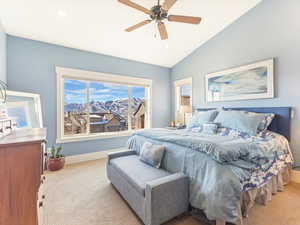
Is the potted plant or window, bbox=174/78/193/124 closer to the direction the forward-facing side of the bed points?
the potted plant

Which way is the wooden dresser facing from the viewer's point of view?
to the viewer's right

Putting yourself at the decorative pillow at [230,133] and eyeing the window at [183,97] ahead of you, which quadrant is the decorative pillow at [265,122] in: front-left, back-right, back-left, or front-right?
back-right

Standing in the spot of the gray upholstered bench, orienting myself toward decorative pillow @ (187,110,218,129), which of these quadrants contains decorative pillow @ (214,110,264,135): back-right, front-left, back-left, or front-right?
front-right

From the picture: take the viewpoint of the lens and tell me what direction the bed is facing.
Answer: facing the viewer and to the left of the viewer

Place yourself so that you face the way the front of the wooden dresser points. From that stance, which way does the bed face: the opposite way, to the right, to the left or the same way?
the opposite way

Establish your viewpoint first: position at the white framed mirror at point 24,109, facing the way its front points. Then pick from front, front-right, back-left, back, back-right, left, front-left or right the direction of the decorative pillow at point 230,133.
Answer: front

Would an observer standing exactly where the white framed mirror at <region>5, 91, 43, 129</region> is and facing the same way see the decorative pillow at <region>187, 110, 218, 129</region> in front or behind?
in front

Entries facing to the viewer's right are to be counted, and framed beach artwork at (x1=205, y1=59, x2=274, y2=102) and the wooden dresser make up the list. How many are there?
1

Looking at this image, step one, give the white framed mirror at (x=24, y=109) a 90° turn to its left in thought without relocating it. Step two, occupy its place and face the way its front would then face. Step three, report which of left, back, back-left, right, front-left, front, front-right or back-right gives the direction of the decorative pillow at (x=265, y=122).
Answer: right

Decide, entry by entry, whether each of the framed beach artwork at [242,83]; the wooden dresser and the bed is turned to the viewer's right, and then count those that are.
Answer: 1

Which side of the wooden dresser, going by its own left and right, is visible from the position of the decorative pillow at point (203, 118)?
front

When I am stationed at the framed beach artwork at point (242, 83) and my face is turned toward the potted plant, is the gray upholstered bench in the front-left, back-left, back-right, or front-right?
front-left

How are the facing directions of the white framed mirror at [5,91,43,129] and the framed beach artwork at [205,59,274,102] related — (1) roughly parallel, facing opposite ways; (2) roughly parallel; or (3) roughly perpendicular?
roughly parallel, facing opposite ways

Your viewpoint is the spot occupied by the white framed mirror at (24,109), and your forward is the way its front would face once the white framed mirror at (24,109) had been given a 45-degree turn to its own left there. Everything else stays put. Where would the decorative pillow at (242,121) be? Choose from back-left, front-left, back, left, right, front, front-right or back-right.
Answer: front-right
